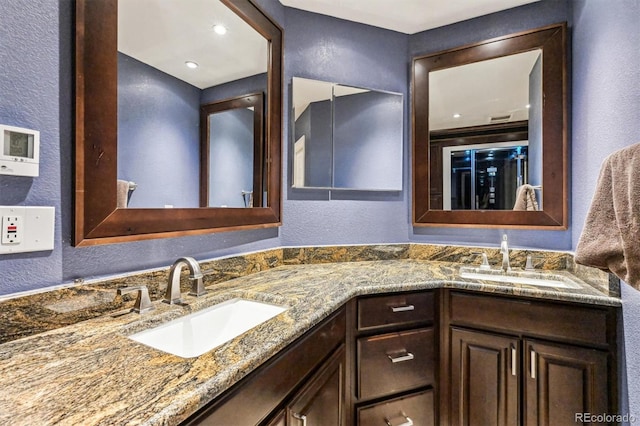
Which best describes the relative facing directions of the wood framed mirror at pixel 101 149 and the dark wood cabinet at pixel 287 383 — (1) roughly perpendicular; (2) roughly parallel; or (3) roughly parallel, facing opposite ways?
roughly parallel

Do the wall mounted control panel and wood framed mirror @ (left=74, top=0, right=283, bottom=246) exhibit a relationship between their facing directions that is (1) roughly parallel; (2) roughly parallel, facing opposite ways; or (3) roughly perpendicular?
roughly parallel

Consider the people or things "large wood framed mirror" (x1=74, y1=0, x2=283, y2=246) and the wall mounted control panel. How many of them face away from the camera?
0

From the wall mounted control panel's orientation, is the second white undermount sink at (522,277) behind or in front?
in front

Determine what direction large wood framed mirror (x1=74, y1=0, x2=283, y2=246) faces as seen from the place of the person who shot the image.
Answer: facing the viewer and to the right of the viewer

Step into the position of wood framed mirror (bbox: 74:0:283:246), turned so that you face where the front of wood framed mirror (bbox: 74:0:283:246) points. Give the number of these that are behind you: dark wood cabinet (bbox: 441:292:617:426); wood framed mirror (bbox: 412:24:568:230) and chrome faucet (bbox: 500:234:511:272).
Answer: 0

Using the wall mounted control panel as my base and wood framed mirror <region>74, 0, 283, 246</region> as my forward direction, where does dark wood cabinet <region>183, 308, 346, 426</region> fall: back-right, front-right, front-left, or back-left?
front-right

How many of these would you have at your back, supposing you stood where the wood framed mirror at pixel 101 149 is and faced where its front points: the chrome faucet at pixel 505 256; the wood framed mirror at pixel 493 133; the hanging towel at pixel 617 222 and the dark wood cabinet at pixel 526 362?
0

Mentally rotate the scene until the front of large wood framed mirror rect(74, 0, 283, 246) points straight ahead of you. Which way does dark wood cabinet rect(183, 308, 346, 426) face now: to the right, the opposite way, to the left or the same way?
the same way
